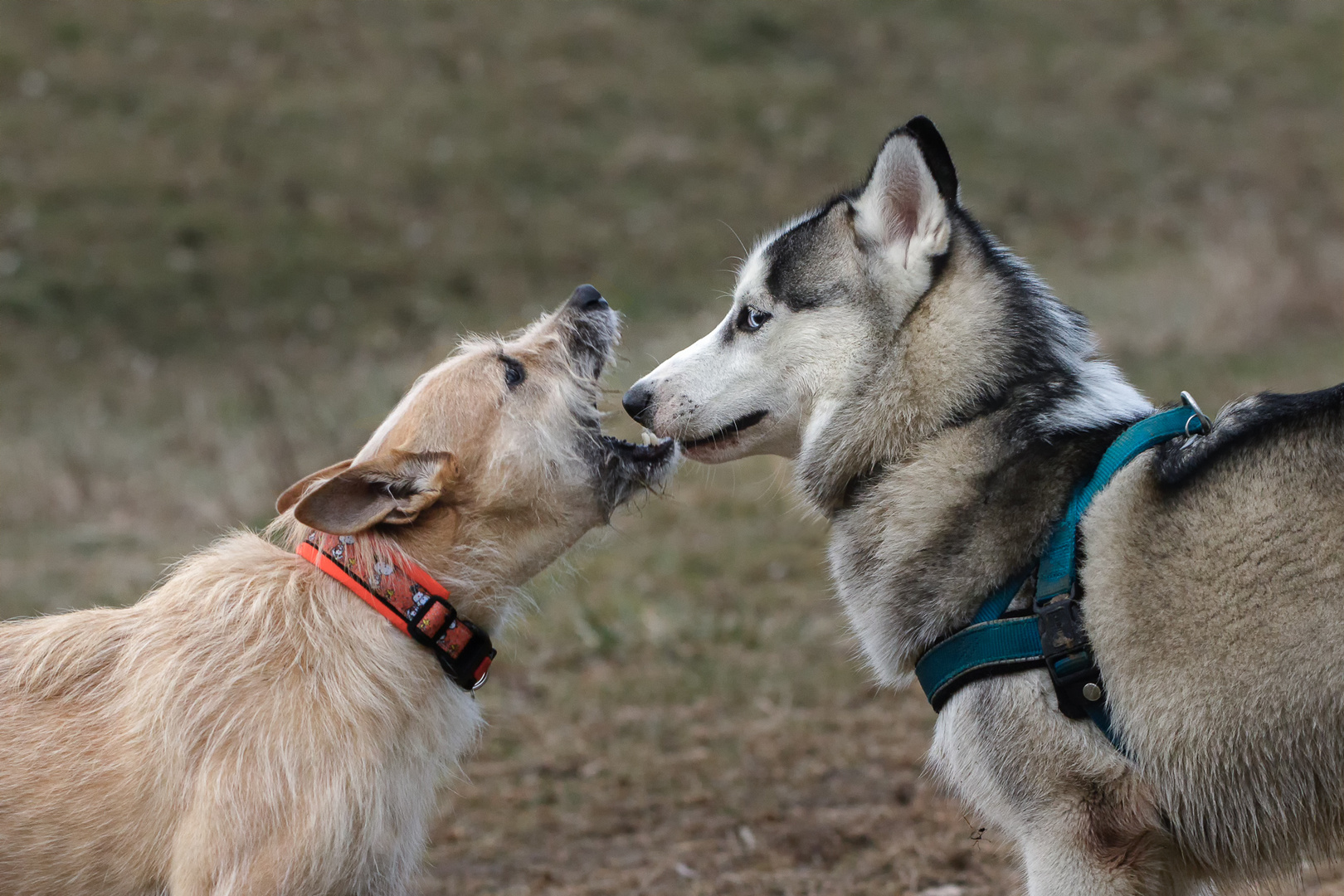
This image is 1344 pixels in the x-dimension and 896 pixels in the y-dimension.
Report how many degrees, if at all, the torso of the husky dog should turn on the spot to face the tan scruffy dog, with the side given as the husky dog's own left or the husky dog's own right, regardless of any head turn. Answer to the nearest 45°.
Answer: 0° — it already faces it

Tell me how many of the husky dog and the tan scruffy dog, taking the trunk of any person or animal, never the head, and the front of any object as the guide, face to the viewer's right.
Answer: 1

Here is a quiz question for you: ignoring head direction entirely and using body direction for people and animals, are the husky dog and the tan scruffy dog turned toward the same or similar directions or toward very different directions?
very different directions

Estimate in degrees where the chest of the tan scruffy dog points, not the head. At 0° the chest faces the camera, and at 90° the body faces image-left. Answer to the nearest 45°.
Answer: approximately 270°

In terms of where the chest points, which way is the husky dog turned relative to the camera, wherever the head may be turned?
to the viewer's left
